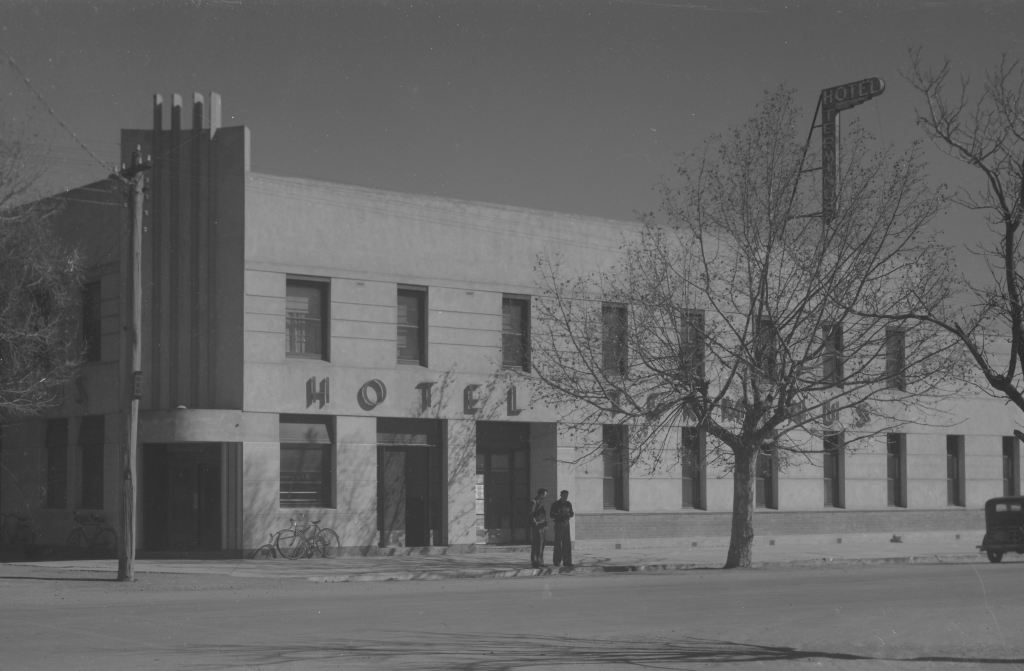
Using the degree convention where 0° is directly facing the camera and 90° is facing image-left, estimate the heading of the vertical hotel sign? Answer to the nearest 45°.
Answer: approximately 45°

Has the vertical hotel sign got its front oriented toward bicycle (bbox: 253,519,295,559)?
yes

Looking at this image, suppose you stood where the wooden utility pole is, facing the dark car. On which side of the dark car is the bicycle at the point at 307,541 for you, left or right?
left

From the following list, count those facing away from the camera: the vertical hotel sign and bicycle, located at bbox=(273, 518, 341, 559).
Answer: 0

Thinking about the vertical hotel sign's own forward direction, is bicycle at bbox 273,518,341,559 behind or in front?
in front

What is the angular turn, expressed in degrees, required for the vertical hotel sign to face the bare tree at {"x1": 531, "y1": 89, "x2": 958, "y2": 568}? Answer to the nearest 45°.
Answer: approximately 45° to its left

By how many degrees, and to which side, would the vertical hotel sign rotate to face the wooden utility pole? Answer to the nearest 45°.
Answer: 0° — it already faces it

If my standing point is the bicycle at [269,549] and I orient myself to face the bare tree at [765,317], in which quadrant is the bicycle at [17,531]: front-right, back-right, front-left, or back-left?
back-left
